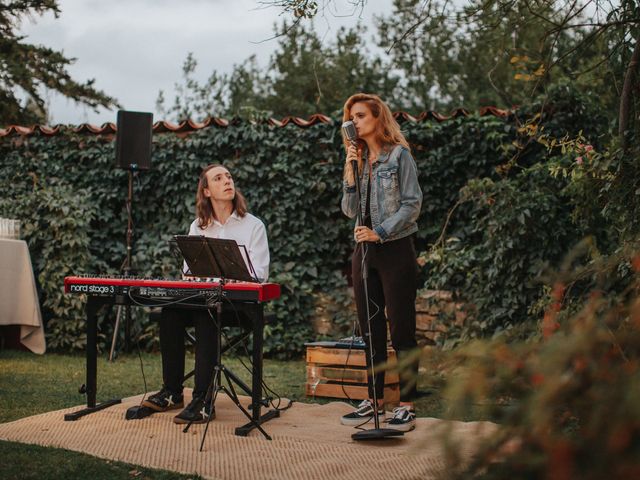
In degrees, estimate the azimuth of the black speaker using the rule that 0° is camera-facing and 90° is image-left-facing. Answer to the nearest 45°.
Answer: approximately 0°

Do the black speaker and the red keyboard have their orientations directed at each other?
yes

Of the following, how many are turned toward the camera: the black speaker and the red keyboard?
1

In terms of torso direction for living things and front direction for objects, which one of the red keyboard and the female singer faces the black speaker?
the red keyboard

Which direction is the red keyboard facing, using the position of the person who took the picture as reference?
facing away from the viewer

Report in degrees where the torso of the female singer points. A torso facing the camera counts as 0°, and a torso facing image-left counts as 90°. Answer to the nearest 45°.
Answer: approximately 45°

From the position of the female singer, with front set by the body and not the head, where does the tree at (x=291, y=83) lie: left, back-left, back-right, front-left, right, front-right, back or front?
back-right

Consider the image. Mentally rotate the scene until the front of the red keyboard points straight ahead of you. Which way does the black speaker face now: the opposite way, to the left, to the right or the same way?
the opposite way

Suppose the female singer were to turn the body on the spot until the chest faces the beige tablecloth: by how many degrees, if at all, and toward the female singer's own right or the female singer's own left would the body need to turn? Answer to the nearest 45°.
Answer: approximately 90° to the female singer's own right

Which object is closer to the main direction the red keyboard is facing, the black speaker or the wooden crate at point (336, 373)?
the black speaker

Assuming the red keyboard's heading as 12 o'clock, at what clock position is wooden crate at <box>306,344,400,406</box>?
The wooden crate is roughly at 2 o'clock from the red keyboard.

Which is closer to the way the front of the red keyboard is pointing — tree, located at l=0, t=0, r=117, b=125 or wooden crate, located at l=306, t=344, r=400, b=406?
the tree

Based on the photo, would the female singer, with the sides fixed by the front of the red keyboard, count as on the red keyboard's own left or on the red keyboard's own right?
on the red keyboard's own right
